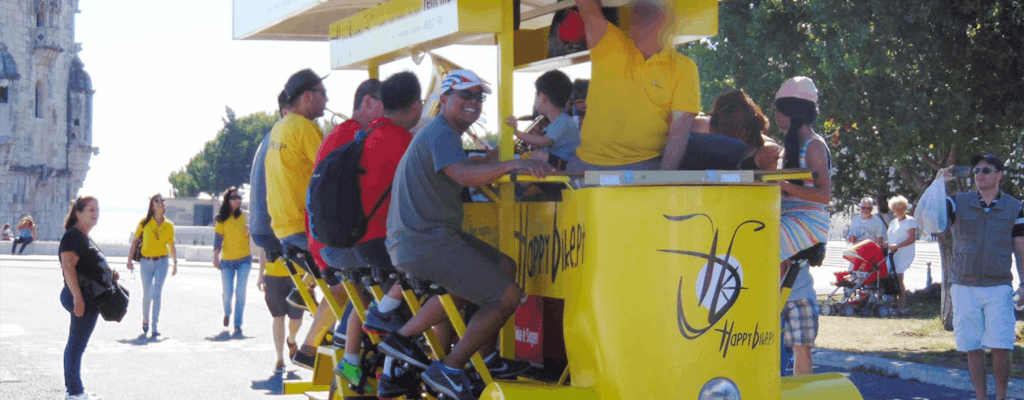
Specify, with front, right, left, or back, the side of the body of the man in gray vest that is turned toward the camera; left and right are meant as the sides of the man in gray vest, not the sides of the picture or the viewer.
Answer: front

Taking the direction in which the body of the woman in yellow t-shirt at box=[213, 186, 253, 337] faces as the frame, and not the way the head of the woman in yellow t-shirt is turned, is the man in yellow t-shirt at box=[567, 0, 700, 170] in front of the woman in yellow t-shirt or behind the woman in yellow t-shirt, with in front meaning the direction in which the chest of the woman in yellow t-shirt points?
in front

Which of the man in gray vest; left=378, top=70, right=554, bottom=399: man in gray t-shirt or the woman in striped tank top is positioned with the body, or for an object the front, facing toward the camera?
the man in gray vest

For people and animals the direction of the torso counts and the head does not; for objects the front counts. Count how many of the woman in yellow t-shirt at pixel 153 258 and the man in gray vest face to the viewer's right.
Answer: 0

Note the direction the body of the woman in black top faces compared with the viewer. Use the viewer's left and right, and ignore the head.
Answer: facing to the right of the viewer

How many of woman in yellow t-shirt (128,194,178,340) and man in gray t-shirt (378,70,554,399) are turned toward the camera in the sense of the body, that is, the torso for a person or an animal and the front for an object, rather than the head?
1

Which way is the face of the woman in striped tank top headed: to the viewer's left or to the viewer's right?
to the viewer's left

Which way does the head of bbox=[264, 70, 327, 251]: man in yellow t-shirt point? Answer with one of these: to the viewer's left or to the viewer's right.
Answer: to the viewer's right

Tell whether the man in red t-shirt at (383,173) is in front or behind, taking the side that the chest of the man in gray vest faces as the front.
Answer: in front

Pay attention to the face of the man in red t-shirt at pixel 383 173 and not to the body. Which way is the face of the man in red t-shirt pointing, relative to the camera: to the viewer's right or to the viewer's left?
to the viewer's right

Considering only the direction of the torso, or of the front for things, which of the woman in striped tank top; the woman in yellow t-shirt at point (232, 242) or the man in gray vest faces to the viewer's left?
the woman in striped tank top

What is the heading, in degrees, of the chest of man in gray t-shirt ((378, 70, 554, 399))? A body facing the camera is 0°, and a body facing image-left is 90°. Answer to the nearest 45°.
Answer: approximately 270°

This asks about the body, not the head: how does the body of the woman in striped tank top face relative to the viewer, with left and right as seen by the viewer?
facing to the left of the viewer
